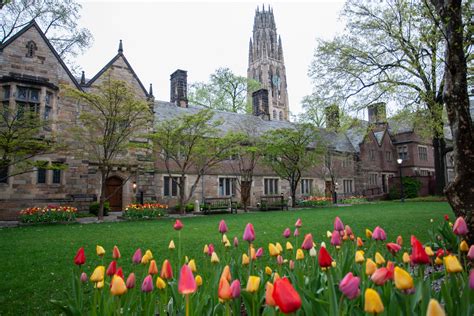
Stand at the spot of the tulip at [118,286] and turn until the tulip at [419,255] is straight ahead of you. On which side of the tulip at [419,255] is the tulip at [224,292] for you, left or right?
right

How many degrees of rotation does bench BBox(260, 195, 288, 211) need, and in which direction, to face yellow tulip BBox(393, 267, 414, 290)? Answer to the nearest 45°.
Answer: approximately 45° to its right

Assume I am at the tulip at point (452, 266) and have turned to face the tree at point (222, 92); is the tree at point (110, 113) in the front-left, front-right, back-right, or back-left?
front-left

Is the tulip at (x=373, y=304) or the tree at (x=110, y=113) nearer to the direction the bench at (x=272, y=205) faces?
the tulip

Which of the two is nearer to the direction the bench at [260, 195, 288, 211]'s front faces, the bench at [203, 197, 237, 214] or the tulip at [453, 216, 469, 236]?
the tulip

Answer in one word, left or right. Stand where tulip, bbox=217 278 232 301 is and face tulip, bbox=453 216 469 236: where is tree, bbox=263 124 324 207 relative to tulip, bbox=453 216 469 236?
left

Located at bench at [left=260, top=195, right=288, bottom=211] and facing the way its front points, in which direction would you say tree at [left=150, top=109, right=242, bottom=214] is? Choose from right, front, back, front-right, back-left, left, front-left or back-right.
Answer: right

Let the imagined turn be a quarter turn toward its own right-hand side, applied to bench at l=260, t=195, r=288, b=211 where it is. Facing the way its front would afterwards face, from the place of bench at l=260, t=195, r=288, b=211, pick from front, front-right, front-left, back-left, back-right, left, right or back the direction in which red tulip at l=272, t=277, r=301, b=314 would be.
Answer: front-left

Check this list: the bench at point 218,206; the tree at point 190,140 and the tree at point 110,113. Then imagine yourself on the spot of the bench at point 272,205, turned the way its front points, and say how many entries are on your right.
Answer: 3

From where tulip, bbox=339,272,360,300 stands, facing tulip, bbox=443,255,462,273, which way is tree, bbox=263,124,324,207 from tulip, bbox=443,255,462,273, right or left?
left

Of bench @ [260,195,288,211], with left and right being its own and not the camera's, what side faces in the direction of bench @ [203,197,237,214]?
right

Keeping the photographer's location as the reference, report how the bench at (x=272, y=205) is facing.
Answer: facing the viewer and to the right of the viewer

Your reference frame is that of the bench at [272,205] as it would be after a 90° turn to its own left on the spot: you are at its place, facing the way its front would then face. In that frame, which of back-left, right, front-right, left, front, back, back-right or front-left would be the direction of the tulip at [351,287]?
back-right

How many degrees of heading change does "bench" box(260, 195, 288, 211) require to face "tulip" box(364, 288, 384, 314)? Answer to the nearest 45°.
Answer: approximately 45° to its right

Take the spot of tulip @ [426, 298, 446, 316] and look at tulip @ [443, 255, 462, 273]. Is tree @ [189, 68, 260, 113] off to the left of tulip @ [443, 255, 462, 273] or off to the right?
left

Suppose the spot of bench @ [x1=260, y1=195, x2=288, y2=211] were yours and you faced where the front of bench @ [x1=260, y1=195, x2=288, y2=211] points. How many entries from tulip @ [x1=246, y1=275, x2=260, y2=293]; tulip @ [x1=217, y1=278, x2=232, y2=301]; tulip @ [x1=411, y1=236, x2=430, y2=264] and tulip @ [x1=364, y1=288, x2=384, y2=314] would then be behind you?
0
